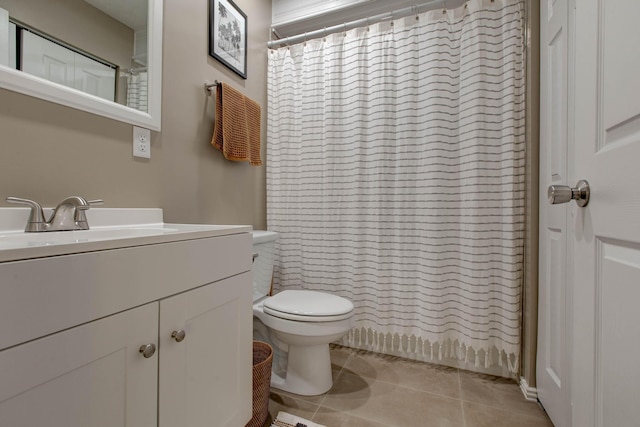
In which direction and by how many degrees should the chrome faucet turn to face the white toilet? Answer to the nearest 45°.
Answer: approximately 45° to its left

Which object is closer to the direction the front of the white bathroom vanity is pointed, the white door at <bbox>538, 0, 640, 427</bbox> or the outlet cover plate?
the white door

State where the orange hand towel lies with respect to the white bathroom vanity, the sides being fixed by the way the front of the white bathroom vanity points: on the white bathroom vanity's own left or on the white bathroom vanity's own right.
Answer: on the white bathroom vanity's own left

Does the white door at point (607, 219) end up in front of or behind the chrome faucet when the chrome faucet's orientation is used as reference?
in front

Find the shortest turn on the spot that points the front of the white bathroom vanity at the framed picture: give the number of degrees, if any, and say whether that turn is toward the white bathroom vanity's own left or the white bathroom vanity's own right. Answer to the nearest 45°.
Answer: approximately 90° to the white bathroom vanity's own left

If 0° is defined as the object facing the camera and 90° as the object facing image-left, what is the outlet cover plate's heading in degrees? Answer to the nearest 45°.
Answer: approximately 315°

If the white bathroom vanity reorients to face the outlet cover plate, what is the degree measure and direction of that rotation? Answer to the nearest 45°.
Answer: approximately 135° to its left

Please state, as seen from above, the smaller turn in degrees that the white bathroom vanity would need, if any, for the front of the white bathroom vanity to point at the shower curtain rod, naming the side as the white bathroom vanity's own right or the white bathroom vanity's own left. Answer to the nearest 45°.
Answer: approximately 90° to the white bathroom vanity's own left

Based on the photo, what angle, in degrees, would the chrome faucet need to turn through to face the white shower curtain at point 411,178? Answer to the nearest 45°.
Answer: approximately 45° to its left
